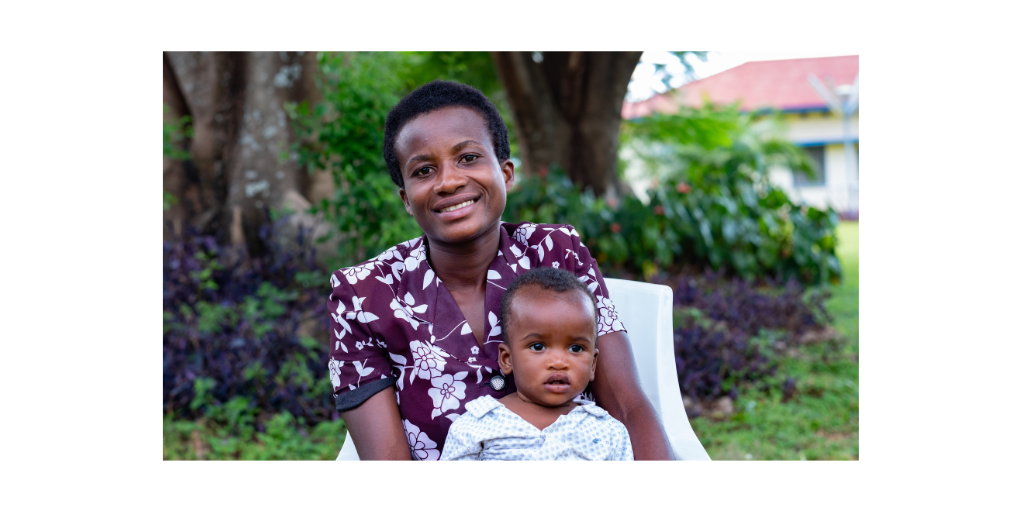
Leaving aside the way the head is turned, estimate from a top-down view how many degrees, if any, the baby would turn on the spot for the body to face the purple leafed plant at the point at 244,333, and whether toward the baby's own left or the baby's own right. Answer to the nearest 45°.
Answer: approximately 135° to the baby's own right

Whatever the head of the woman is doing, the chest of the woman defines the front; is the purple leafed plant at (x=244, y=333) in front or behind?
behind

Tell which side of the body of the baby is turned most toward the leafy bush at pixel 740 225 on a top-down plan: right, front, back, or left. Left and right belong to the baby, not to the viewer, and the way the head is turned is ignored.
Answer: back

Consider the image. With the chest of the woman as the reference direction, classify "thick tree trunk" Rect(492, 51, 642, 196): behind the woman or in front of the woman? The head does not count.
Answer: behind

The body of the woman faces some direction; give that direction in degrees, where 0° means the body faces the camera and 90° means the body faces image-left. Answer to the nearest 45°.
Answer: approximately 0°

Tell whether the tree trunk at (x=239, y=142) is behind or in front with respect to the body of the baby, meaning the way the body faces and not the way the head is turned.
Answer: behind

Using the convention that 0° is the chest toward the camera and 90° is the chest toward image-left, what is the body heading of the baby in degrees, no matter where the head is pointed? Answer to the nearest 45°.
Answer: approximately 0°
